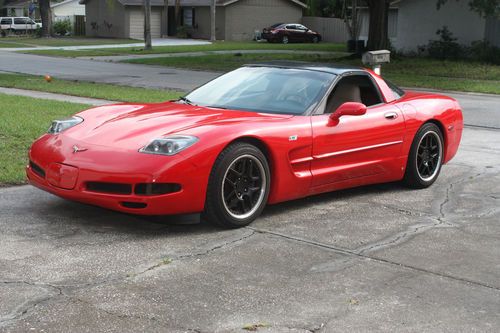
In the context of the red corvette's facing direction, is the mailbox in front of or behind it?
behind

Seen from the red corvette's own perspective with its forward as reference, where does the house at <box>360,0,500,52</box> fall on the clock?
The house is roughly at 5 o'clock from the red corvette.

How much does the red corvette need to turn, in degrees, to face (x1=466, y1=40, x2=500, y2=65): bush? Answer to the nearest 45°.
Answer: approximately 135° to its right

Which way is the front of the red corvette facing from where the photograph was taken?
facing the viewer and to the left of the viewer

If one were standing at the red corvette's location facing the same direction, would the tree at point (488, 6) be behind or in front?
behind

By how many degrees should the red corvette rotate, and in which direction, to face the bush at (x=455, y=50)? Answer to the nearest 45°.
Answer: approximately 135° to its right
